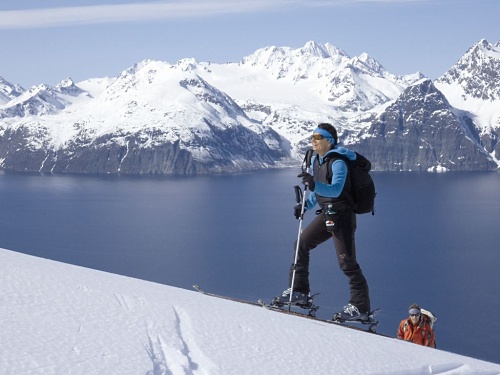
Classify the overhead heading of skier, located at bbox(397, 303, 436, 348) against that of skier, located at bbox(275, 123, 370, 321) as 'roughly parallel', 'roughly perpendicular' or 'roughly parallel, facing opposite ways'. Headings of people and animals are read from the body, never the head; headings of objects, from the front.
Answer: roughly perpendicular

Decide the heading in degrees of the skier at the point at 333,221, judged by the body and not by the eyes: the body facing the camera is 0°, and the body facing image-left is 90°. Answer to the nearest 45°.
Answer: approximately 90°

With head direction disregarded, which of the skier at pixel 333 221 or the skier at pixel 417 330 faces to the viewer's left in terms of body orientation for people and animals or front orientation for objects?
the skier at pixel 333 221

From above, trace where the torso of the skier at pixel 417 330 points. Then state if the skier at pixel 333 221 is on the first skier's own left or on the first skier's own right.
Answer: on the first skier's own right

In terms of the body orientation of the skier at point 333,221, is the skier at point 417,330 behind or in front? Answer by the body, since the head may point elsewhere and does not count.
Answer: behind
